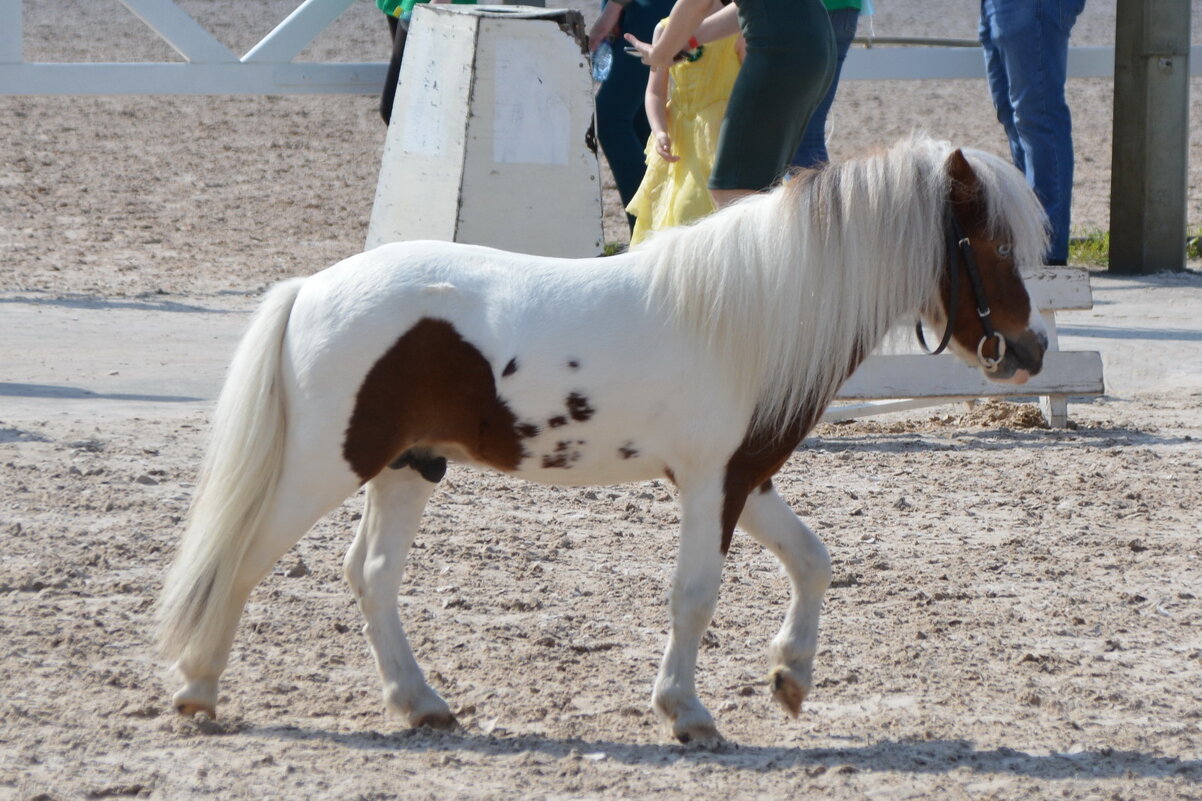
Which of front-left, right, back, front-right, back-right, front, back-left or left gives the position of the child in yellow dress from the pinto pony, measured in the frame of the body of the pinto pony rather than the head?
left

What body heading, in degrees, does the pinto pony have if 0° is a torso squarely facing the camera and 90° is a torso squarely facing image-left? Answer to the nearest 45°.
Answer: approximately 270°

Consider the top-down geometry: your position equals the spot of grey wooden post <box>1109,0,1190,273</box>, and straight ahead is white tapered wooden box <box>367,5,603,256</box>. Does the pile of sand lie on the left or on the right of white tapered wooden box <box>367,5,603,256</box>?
left

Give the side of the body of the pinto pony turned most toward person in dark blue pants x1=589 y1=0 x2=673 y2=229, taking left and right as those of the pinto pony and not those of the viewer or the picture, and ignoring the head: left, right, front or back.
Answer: left

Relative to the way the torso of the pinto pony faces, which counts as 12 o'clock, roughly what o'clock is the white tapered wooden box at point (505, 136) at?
The white tapered wooden box is roughly at 9 o'clock from the pinto pony.

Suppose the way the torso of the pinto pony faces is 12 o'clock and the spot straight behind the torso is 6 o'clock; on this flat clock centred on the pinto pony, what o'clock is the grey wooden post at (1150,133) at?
The grey wooden post is roughly at 10 o'clock from the pinto pony.

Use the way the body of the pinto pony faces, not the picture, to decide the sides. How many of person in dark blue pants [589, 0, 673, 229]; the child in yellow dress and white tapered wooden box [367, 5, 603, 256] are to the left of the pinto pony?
3

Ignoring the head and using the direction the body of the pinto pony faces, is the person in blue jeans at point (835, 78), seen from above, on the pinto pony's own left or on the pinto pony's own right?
on the pinto pony's own left
